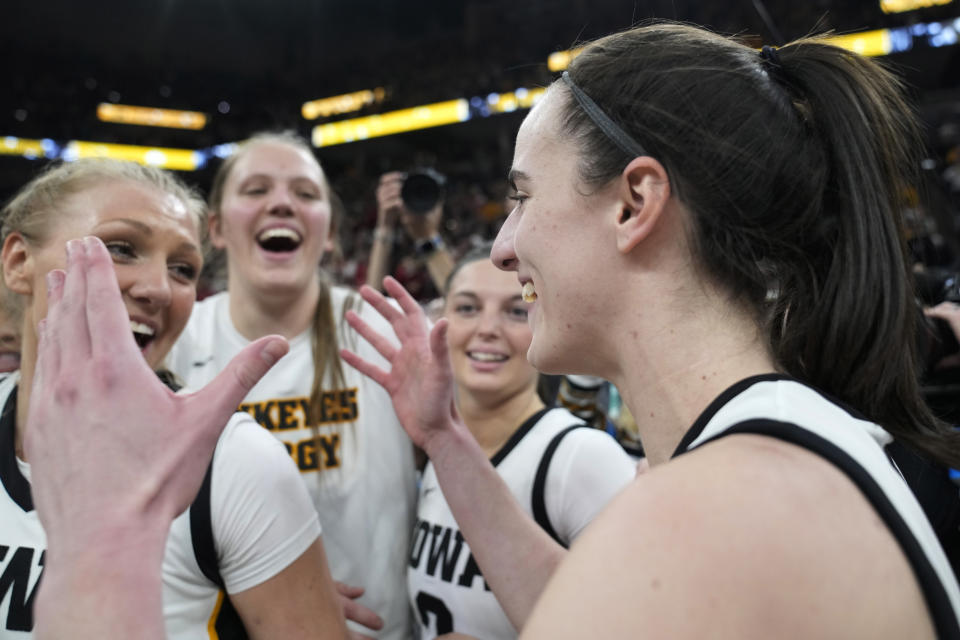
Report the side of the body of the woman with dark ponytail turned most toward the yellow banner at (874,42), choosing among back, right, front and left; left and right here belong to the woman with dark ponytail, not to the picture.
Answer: right

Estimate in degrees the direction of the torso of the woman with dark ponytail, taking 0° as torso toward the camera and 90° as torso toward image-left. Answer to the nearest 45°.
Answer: approximately 90°

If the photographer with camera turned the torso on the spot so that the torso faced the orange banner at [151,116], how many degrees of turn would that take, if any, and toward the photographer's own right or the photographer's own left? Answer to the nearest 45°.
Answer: approximately 180°

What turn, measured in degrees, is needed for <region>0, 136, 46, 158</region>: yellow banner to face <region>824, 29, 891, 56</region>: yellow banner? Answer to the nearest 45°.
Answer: approximately 45° to its left

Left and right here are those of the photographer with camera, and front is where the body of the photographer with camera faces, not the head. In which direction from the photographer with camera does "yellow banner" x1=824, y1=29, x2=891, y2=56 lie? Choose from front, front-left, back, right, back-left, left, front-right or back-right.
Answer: back-left

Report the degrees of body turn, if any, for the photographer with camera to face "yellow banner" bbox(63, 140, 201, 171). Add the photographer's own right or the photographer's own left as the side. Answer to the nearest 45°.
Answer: approximately 180°

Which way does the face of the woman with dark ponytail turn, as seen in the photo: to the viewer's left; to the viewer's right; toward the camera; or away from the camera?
to the viewer's left

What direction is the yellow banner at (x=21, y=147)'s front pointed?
toward the camera

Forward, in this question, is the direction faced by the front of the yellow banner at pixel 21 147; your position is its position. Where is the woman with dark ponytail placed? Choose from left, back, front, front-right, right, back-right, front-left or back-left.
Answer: front

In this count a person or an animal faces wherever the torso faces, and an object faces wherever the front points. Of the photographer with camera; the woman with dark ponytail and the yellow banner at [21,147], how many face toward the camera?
2
